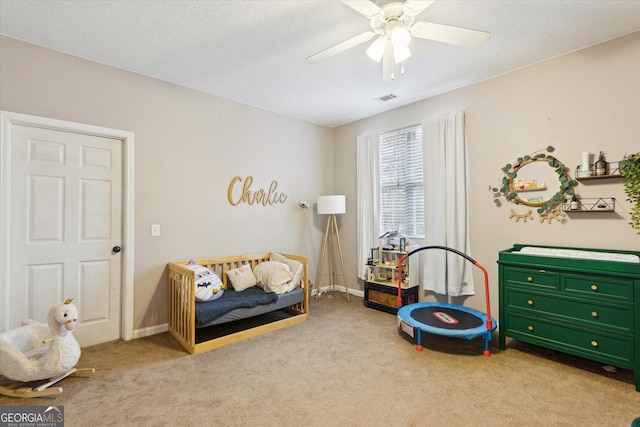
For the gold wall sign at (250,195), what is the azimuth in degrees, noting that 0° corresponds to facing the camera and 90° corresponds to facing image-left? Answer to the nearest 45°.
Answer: approximately 315°

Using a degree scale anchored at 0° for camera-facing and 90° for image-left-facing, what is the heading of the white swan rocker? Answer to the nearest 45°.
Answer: approximately 315°

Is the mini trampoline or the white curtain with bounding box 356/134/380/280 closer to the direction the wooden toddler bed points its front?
the mini trampoline

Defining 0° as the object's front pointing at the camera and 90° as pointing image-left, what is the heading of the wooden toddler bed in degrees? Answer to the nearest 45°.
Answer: approximately 315°

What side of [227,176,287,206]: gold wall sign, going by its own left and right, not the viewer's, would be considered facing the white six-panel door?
right

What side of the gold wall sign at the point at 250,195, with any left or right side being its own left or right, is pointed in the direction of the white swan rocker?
right
